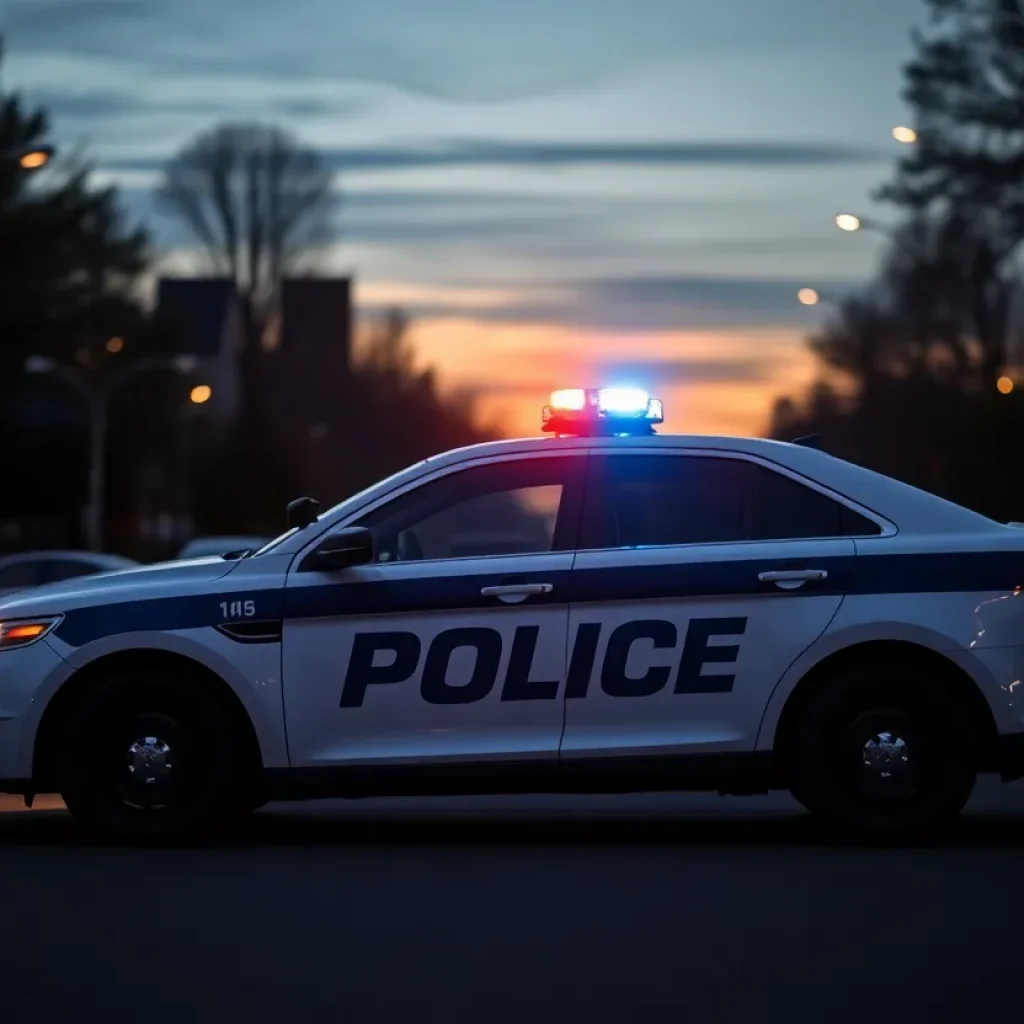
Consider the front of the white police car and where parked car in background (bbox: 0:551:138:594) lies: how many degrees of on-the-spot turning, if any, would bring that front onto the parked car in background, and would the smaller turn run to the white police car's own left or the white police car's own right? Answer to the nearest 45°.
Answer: approximately 90° to the white police car's own right

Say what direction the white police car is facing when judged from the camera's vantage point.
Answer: facing to the left of the viewer
